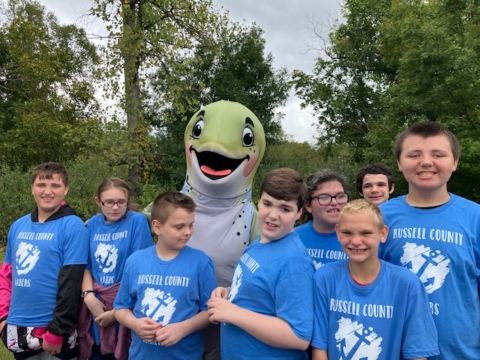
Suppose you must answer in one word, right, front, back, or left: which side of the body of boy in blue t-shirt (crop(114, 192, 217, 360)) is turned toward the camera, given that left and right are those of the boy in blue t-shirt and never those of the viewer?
front

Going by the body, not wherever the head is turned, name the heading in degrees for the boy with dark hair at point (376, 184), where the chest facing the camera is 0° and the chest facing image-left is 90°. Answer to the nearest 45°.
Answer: approximately 0°

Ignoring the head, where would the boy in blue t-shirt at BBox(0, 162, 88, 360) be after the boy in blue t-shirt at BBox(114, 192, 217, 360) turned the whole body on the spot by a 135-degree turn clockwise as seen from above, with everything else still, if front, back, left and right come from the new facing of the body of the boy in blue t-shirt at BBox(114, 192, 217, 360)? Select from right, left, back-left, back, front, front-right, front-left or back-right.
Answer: front

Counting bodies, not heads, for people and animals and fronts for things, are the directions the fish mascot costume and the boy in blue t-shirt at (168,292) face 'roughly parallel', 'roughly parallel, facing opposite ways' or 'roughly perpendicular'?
roughly parallel

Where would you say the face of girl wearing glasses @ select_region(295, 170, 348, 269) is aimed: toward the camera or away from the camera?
toward the camera

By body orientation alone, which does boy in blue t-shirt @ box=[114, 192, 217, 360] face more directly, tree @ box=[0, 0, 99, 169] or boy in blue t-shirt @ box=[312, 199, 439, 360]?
the boy in blue t-shirt

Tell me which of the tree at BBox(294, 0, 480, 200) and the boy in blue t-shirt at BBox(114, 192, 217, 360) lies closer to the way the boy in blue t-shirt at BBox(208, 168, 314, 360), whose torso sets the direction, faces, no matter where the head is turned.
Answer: the boy in blue t-shirt

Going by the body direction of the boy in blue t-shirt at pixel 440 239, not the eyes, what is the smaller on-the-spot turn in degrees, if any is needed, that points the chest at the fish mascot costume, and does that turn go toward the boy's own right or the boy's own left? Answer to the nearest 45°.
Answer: approximately 135° to the boy's own right

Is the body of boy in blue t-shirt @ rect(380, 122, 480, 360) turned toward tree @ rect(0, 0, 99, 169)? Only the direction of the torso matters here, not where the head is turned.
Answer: no

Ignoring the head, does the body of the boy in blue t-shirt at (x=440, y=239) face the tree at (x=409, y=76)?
no

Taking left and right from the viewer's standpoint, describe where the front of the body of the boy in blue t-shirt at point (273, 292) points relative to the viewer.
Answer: facing the viewer and to the left of the viewer

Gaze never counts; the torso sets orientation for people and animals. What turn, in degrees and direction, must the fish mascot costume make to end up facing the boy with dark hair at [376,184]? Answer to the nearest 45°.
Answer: approximately 90° to its left

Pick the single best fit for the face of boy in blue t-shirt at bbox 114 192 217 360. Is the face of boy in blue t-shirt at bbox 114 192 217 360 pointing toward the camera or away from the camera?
toward the camera

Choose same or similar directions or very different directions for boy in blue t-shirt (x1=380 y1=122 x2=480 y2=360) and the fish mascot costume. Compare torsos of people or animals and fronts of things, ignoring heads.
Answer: same or similar directions

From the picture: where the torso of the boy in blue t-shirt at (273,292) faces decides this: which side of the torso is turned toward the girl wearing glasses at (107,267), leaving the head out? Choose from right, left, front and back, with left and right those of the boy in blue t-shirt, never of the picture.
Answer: right

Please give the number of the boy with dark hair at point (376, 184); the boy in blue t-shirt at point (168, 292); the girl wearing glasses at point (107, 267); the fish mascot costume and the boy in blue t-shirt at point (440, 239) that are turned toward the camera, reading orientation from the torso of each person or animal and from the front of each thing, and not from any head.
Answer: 5

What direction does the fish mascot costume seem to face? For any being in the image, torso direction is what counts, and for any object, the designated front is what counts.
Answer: toward the camera

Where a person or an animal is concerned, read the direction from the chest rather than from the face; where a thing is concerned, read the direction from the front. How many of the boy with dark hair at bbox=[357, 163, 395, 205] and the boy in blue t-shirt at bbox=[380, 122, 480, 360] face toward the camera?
2

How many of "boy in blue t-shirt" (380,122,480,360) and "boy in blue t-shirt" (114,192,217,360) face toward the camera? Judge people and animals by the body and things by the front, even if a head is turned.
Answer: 2

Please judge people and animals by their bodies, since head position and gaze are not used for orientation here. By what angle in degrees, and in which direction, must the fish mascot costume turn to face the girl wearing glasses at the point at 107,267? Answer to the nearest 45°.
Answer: approximately 90° to its right

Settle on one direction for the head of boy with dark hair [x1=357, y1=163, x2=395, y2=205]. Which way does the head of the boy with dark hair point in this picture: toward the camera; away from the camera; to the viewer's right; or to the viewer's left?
toward the camera

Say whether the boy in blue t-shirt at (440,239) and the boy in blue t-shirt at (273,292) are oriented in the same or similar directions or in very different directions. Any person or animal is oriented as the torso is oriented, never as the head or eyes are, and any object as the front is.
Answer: same or similar directions
